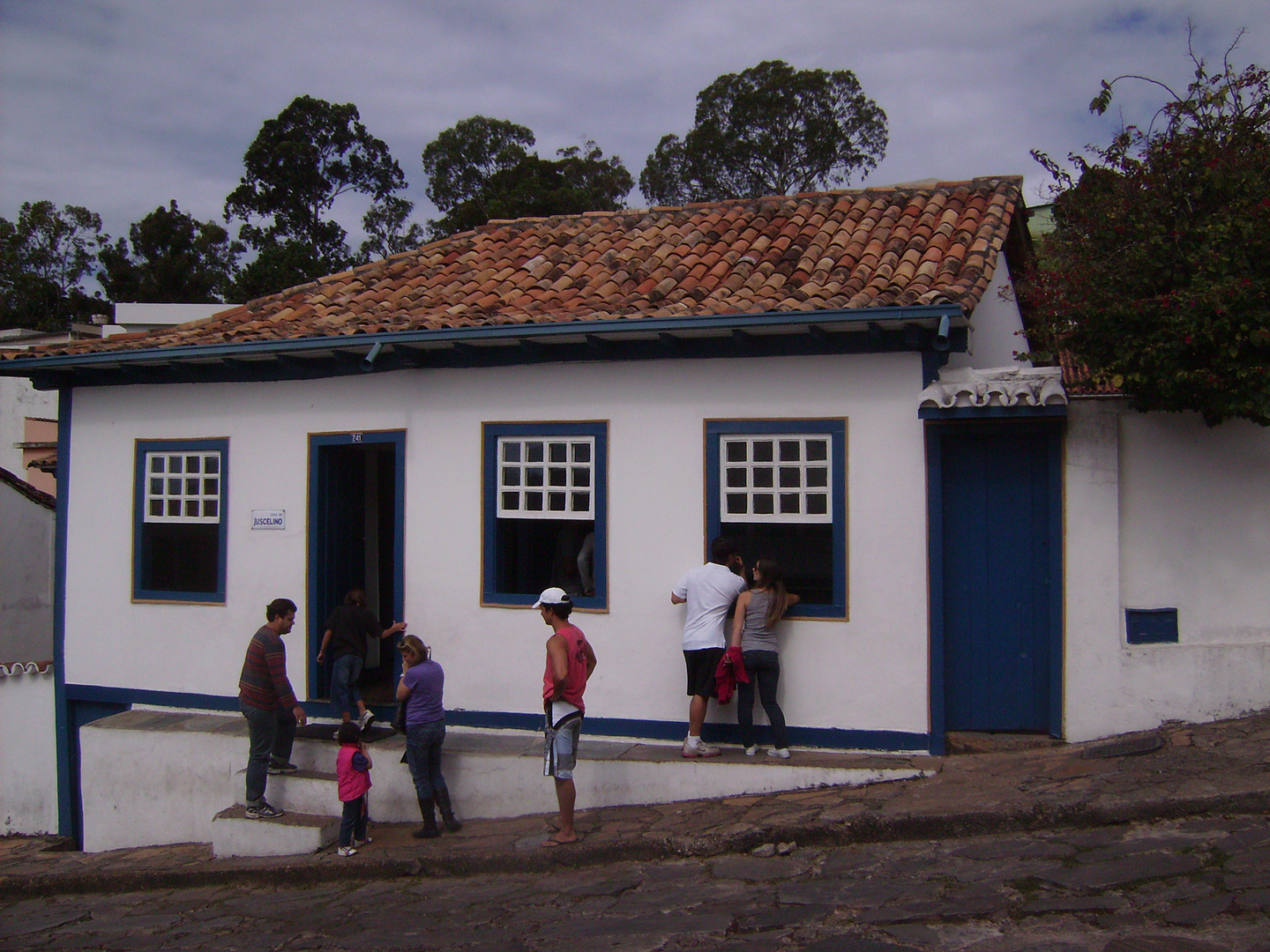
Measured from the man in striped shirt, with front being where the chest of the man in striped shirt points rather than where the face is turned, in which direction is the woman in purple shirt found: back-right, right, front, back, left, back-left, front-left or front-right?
front-right

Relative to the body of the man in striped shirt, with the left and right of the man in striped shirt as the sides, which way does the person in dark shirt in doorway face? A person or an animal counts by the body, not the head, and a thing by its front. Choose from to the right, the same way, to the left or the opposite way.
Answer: to the left

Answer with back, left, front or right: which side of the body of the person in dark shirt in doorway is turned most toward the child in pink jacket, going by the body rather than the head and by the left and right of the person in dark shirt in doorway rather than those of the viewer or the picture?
back

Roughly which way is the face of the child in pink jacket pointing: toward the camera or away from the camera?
away from the camera

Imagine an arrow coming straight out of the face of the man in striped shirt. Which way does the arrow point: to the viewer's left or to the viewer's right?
to the viewer's right

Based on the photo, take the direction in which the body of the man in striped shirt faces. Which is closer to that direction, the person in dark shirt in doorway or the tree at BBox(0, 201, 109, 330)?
the person in dark shirt in doorway

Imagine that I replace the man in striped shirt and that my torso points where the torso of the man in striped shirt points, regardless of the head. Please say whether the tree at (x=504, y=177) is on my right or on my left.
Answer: on my left

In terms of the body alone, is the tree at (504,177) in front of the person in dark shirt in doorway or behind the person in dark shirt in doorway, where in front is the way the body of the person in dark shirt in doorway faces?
in front

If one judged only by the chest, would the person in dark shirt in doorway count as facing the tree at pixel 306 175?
yes

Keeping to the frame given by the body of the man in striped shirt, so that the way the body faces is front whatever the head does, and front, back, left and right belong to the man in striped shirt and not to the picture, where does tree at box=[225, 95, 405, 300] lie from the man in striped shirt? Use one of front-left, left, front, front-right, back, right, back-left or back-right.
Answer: left

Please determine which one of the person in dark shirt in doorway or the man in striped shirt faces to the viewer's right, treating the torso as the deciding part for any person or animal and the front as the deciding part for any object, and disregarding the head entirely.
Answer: the man in striped shirt

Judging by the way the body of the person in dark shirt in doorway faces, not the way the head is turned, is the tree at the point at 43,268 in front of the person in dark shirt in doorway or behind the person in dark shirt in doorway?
in front

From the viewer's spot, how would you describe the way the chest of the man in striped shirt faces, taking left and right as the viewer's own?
facing to the right of the viewer

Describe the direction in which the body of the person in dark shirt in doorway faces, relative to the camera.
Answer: away from the camera

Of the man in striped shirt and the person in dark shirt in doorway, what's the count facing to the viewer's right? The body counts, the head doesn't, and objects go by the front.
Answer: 1

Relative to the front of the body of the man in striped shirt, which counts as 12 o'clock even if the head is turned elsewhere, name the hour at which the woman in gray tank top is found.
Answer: The woman in gray tank top is roughly at 1 o'clock from the man in striped shirt.

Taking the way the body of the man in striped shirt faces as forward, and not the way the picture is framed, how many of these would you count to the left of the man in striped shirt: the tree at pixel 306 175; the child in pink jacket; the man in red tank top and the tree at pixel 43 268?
2
